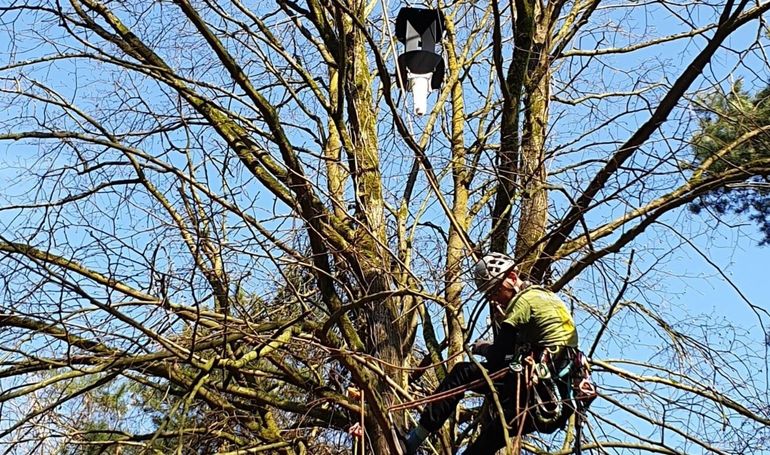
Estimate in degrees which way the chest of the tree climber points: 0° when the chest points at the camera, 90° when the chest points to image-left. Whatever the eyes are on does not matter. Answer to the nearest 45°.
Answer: approximately 90°
